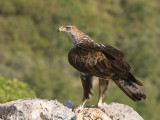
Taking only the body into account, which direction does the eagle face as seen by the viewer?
to the viewer's left
